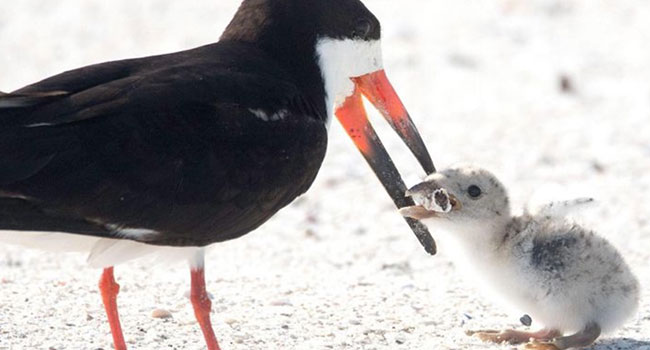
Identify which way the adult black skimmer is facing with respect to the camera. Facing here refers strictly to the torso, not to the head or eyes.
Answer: to the viewer's right

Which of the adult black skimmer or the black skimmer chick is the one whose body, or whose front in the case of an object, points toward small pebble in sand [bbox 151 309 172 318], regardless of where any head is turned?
the black skimmer chick

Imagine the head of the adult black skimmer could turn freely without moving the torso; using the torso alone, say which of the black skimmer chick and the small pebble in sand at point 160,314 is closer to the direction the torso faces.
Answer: the black skimmer chick

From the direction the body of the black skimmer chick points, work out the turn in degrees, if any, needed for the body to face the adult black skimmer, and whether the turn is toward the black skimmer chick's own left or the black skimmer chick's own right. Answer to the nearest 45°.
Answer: approximately 45° to the black skimmer chick's own left

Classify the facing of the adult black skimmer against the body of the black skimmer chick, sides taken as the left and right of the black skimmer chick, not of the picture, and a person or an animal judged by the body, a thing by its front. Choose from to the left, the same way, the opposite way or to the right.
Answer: the opposite way

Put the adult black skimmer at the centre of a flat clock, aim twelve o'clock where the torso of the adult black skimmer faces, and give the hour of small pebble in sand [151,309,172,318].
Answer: The small pebble in sand is roughly at 9 o'clock from the adult black skimmer.

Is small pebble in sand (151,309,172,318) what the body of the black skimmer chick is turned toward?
yes

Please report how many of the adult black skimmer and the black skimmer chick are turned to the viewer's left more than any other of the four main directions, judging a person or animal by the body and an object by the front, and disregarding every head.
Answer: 1

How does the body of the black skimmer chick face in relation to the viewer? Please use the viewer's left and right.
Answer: facing to the left of the viewer

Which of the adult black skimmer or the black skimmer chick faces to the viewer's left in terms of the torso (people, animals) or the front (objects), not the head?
the black skimmer chick
